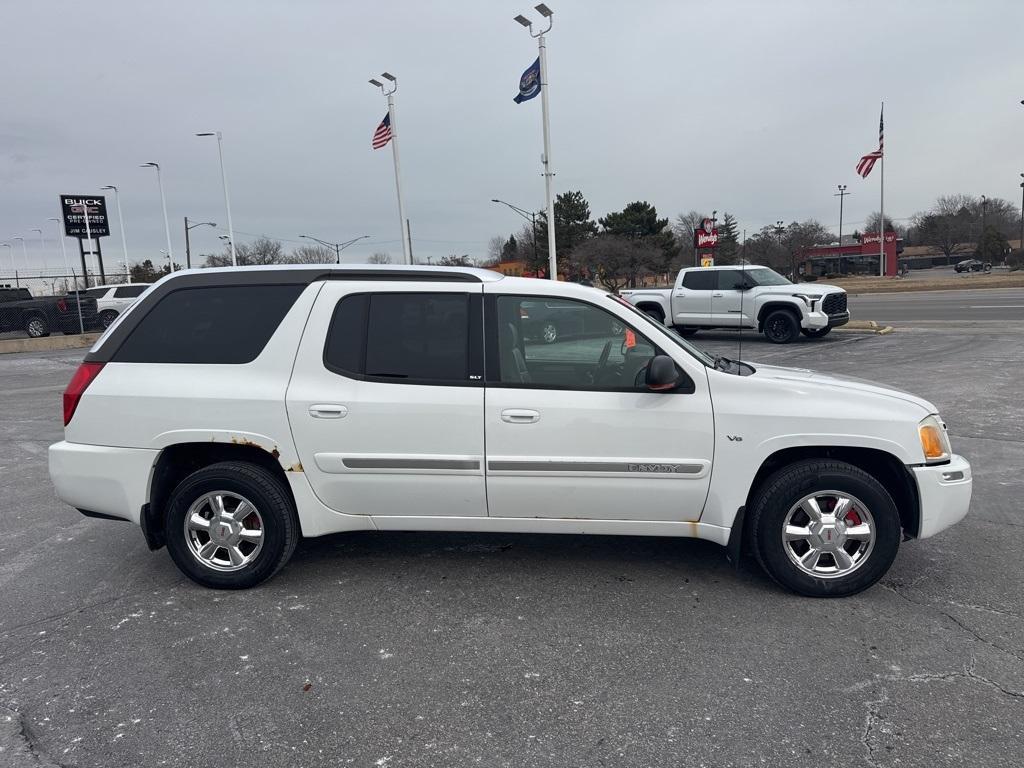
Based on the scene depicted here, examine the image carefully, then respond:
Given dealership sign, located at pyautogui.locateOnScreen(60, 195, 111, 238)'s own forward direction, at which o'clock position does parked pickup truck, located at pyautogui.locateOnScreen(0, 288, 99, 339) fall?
The parked pickup truck is roughly at 12 o'clock from the dealership sign.

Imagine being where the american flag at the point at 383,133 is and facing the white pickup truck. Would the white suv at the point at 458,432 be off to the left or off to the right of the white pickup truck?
right

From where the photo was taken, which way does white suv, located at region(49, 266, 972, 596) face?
to the viewer's right

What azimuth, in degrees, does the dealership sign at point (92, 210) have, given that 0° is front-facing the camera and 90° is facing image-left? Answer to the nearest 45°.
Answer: approximately 0°

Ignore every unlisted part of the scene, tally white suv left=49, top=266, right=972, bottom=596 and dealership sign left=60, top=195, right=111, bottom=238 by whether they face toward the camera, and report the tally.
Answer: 1

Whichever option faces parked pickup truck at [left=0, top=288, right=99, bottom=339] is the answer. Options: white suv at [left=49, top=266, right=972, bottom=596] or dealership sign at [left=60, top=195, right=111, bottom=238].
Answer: the dealership sign

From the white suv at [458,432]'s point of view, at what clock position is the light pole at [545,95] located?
The light pole is roughly at 9 o'clock from the white suv.
